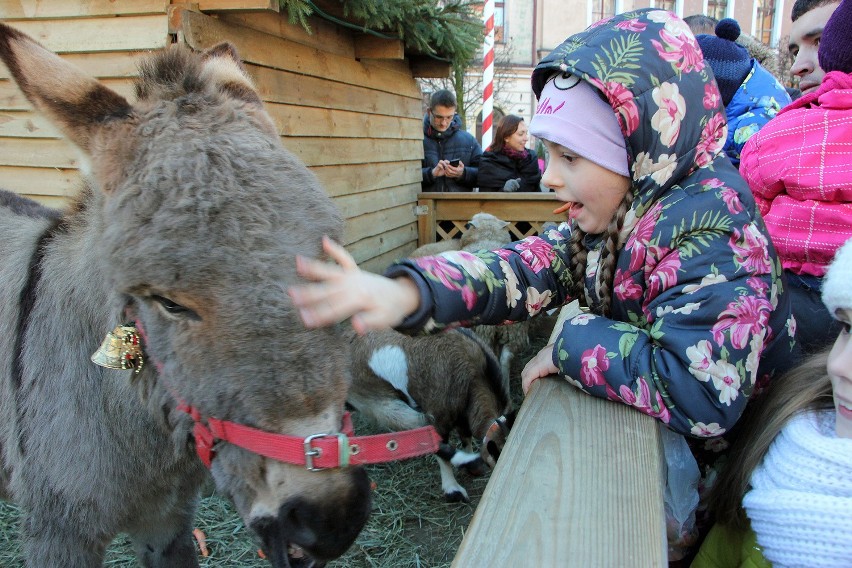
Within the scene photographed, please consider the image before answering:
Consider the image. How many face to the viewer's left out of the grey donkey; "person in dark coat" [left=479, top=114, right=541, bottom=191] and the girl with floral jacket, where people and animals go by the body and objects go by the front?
1

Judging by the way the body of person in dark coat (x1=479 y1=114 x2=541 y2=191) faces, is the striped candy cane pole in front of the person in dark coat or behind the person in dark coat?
behind

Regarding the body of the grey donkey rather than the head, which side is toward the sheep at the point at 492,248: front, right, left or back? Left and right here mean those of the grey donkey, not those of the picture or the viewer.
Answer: left

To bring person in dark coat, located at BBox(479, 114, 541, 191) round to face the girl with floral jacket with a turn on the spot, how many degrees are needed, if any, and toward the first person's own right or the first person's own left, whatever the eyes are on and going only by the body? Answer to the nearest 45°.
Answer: approximately 45° to the first person's own right

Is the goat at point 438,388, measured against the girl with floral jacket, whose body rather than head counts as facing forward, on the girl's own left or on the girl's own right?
on the girl's own right

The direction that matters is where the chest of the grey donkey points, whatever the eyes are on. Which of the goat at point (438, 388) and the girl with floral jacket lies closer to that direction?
the girl with floral jacket

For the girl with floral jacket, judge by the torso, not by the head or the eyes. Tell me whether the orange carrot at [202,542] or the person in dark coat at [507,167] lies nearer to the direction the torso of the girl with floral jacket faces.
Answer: the orange carrot

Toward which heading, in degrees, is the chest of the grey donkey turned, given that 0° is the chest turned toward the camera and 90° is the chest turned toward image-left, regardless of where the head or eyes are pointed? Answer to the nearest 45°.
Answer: approximately 315°

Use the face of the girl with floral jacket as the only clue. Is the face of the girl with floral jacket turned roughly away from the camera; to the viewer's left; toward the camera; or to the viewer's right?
to the viewer's left

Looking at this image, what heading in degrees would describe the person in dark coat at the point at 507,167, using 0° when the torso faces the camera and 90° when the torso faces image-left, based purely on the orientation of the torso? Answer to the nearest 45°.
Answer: approximately 315°

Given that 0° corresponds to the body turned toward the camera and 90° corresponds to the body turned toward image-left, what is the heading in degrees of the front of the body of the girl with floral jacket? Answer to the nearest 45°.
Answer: approximately 90°
